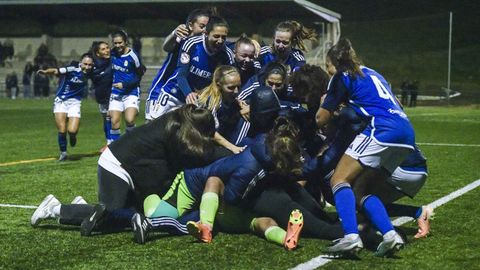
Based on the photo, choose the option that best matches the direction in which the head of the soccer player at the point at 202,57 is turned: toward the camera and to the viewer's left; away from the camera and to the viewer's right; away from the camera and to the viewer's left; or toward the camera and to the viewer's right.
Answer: toward the camera and to the viewer's right

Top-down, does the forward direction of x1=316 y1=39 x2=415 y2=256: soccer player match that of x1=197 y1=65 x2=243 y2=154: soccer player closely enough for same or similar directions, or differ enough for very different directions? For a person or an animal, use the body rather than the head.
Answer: very different directions

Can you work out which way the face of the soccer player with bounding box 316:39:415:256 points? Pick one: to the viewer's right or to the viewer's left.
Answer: to the viewer's left

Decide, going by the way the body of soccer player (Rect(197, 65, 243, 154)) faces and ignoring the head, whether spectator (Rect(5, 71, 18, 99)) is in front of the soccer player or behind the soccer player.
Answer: behind

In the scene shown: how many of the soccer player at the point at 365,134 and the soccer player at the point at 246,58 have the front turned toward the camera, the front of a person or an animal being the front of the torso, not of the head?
1

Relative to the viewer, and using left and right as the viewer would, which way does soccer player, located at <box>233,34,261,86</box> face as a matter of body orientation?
facing the viewer

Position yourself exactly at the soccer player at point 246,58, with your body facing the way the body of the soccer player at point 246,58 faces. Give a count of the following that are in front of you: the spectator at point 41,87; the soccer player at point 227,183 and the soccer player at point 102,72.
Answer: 1

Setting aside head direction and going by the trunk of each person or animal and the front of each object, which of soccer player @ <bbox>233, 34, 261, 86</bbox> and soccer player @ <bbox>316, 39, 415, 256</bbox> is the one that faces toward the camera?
soccer player @ <bbox>233, 34, 261, 86</bbox>

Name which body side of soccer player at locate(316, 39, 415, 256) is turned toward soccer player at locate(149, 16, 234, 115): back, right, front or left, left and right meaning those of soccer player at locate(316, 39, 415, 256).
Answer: front

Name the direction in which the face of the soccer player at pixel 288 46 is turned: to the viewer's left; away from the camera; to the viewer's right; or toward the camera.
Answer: toward the camera

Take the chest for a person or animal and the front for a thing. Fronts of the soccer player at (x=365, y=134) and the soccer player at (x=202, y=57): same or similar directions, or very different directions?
very different directions

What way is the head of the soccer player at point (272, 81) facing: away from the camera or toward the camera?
toward the camera
